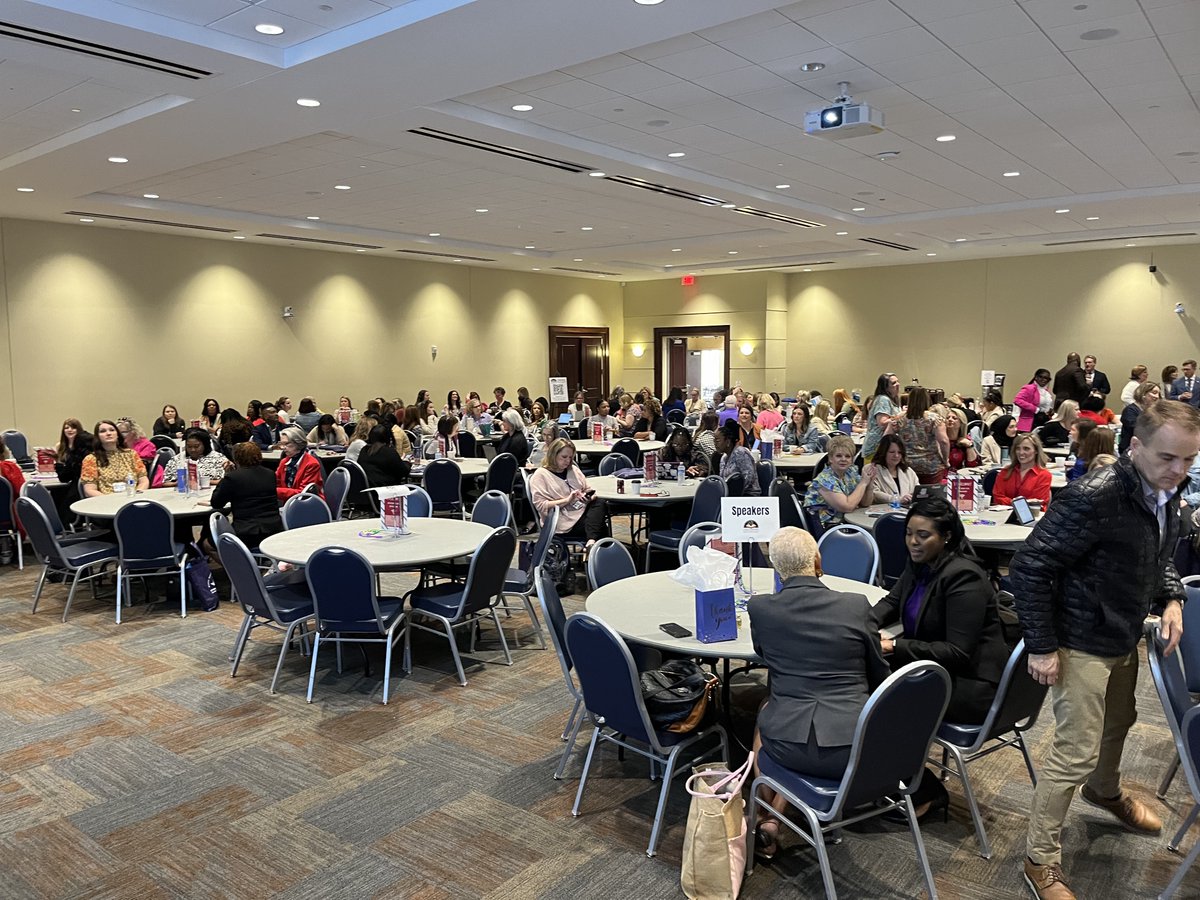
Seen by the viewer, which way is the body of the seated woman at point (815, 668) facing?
away from the camera

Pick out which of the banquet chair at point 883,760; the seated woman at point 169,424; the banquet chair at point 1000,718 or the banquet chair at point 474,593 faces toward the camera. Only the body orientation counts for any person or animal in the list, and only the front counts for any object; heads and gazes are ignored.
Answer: the seated woman

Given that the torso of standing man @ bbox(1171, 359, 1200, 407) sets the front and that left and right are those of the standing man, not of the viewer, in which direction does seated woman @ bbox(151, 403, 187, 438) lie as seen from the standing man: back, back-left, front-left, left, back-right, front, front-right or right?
front-right

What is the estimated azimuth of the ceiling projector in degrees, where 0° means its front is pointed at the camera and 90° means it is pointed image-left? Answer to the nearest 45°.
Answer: approximately 45°

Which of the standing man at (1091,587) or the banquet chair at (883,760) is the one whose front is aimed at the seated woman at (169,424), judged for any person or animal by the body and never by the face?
the banquet chair

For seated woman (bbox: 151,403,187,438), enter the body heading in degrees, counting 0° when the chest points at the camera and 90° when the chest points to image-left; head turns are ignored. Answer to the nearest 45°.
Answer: approximately 0°

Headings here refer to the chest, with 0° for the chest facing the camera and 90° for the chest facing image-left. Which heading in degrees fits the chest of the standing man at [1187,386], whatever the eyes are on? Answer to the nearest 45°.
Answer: approximately 0°

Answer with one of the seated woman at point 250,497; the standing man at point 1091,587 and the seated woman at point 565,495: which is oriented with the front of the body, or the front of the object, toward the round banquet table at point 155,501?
the seated woman at point 250,497

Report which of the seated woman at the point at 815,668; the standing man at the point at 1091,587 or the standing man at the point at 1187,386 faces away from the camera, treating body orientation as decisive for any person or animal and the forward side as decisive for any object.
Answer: the seated woman

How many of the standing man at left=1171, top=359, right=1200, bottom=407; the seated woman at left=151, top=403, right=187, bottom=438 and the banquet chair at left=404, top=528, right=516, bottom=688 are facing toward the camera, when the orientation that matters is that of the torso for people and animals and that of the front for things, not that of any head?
2

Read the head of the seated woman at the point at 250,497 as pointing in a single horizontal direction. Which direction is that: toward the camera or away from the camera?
away from the camera
